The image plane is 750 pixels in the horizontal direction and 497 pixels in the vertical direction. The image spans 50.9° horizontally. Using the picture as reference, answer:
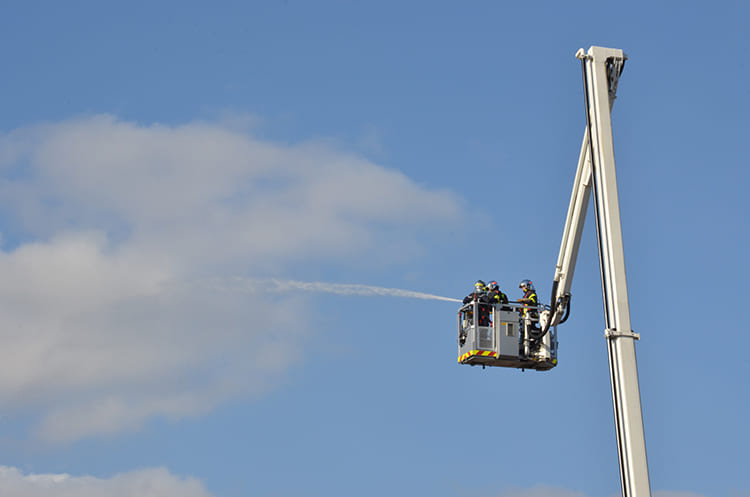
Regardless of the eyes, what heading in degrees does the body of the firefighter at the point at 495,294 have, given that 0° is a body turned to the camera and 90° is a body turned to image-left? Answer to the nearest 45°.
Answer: approximately 90°
